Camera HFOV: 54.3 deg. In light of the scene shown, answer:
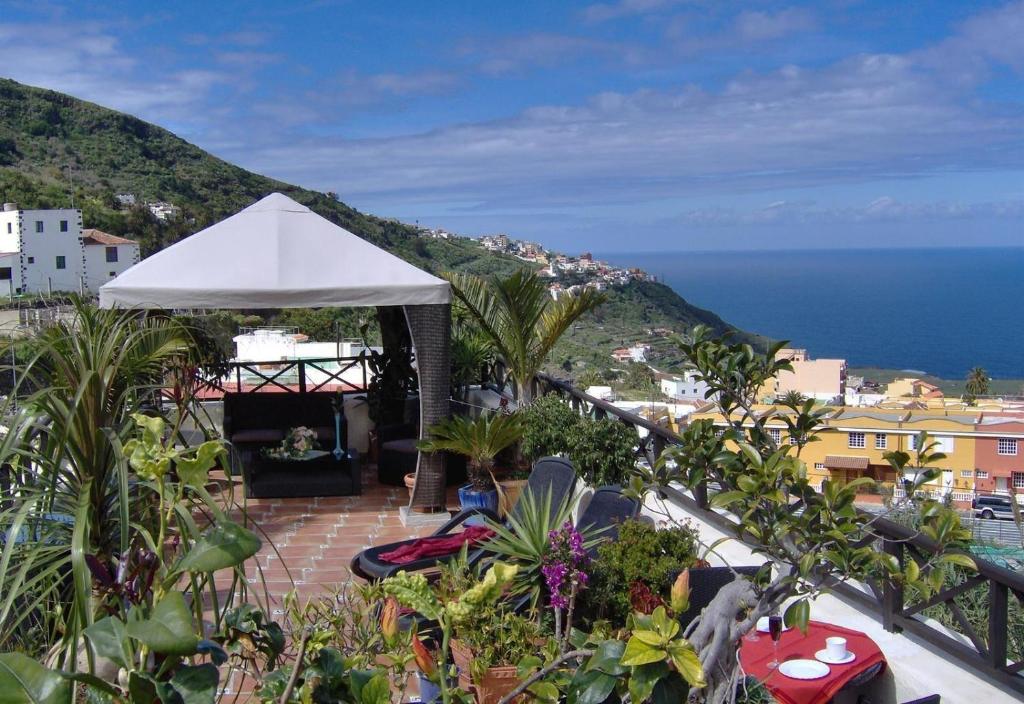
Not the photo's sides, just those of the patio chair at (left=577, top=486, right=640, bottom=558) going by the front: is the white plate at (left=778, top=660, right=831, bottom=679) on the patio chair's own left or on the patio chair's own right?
on the patio chair's own left

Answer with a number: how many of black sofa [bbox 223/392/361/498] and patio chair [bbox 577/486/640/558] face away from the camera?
0

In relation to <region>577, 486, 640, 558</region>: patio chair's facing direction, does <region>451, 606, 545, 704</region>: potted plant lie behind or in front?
in front

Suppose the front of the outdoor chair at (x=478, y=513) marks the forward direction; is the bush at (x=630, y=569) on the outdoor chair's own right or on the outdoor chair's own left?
on the outdoor chair's own left

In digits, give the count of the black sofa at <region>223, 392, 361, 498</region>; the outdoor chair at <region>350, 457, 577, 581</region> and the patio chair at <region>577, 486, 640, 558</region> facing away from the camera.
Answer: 0

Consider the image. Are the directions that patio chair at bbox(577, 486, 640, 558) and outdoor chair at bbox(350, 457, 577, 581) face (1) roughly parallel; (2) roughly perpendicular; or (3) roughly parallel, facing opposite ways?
roughly parallel

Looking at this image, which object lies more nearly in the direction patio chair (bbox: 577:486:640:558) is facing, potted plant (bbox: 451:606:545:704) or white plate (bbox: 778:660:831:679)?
the potted plant

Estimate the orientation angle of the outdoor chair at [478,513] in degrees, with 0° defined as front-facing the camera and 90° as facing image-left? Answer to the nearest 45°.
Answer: approximately 45°

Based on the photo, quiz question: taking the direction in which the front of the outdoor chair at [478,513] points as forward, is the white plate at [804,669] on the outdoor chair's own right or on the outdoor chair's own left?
on the outdoor chair's own left

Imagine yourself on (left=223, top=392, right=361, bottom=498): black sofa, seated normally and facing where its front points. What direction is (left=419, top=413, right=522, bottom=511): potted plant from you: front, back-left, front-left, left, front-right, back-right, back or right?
front-left

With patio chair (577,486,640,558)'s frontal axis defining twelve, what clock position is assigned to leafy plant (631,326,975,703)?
The leafy plant is roughly at 10 o'clock from the patio chair.

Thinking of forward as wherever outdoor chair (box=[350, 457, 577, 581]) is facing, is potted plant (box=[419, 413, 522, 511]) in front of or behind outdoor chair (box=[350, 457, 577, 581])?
behind

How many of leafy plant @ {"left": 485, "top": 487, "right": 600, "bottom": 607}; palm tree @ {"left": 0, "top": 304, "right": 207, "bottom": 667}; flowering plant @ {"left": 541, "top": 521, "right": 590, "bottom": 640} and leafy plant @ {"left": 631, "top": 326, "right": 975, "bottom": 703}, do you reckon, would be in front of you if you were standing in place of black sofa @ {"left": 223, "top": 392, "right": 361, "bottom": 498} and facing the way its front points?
4

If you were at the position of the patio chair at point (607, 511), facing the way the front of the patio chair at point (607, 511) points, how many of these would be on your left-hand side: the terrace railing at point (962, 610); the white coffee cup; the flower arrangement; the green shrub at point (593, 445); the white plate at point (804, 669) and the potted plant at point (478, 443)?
3

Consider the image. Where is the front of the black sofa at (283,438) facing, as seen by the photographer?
facing the viewer

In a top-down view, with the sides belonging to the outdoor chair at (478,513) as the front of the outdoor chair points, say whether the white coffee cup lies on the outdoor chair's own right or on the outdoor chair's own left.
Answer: on the outdoor chair's own left

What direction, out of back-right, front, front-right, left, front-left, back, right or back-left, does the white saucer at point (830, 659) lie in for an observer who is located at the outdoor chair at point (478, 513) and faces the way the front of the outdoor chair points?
left

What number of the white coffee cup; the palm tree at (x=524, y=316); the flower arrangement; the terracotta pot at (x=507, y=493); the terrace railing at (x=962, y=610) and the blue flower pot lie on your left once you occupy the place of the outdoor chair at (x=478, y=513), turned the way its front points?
2
